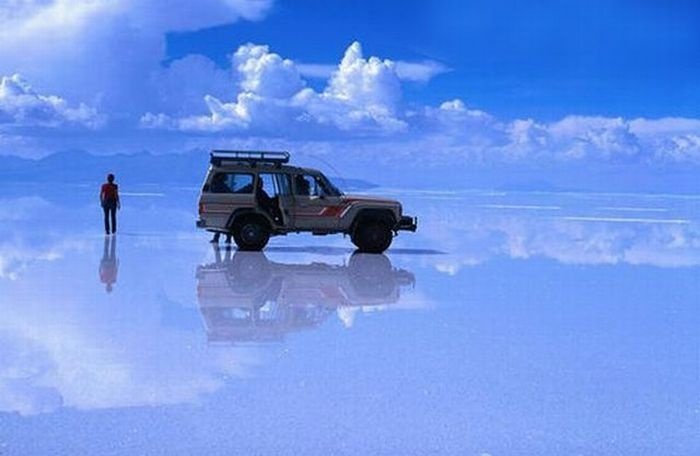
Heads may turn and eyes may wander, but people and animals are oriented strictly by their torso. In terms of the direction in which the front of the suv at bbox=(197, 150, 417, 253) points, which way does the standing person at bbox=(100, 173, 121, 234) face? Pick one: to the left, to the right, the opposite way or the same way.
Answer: to the left

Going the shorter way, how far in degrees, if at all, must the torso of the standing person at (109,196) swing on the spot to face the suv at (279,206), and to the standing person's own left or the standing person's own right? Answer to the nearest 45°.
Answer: approximately 135° to the standing person's own right

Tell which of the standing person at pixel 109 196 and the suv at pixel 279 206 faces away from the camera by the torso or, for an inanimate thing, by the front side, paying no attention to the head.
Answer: the standing person

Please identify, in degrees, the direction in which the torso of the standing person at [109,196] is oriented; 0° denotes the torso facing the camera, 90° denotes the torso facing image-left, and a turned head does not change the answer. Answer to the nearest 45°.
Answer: approximately 180°

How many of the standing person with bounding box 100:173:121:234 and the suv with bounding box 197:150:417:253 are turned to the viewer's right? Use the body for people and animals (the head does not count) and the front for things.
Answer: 1

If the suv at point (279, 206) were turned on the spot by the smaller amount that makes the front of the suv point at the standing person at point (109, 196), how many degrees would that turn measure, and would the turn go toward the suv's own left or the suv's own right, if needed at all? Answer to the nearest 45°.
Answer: approximately 135° to the suv's own left

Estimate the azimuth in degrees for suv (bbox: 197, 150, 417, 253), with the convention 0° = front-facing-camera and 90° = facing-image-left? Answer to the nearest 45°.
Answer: approximately 270°
